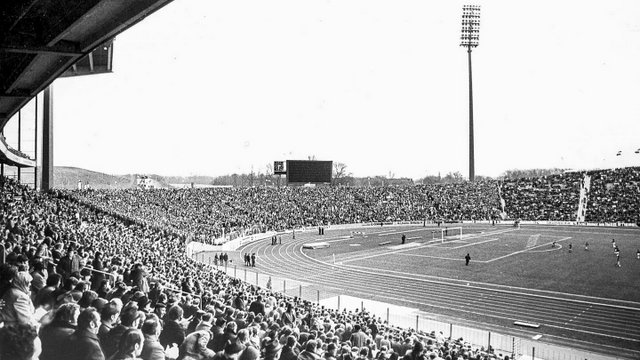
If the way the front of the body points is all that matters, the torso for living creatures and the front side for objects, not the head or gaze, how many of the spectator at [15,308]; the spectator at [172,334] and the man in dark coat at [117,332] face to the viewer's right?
3

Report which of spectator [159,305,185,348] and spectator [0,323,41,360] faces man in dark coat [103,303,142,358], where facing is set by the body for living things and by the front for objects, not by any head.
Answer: spectator [0,323,41,360]

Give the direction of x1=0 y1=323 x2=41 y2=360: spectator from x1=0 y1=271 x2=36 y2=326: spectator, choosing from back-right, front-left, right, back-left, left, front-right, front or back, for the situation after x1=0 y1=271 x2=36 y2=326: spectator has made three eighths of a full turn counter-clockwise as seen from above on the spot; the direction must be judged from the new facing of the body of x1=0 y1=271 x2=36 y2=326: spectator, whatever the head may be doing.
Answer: back-left

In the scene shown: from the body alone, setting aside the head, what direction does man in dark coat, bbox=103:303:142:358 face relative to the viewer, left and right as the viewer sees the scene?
facing to the right of the viewer

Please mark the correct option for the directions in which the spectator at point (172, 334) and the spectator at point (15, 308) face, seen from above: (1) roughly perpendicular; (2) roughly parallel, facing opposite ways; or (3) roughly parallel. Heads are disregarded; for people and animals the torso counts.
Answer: roughly parallel

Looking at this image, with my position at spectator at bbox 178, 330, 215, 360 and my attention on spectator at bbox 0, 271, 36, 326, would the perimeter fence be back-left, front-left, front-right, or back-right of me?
back-right

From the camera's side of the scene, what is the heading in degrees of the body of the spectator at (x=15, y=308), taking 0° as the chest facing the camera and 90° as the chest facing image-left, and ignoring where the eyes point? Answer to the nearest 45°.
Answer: approximately 270°

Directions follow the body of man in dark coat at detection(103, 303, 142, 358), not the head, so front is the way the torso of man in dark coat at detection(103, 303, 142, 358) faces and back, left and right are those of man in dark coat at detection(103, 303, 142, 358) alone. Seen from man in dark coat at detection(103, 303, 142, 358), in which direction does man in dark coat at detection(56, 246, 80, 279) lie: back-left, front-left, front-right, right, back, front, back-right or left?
left

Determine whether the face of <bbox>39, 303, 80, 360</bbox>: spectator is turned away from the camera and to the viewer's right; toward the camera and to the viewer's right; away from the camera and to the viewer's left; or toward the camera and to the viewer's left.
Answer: away from the camera and to the viewer's right

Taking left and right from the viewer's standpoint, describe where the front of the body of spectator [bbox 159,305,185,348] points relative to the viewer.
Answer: facing to the right of the viewer

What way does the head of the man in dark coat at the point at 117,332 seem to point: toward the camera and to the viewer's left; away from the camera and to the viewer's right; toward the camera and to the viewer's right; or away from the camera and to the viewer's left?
away from the camera and to the viewer's right
